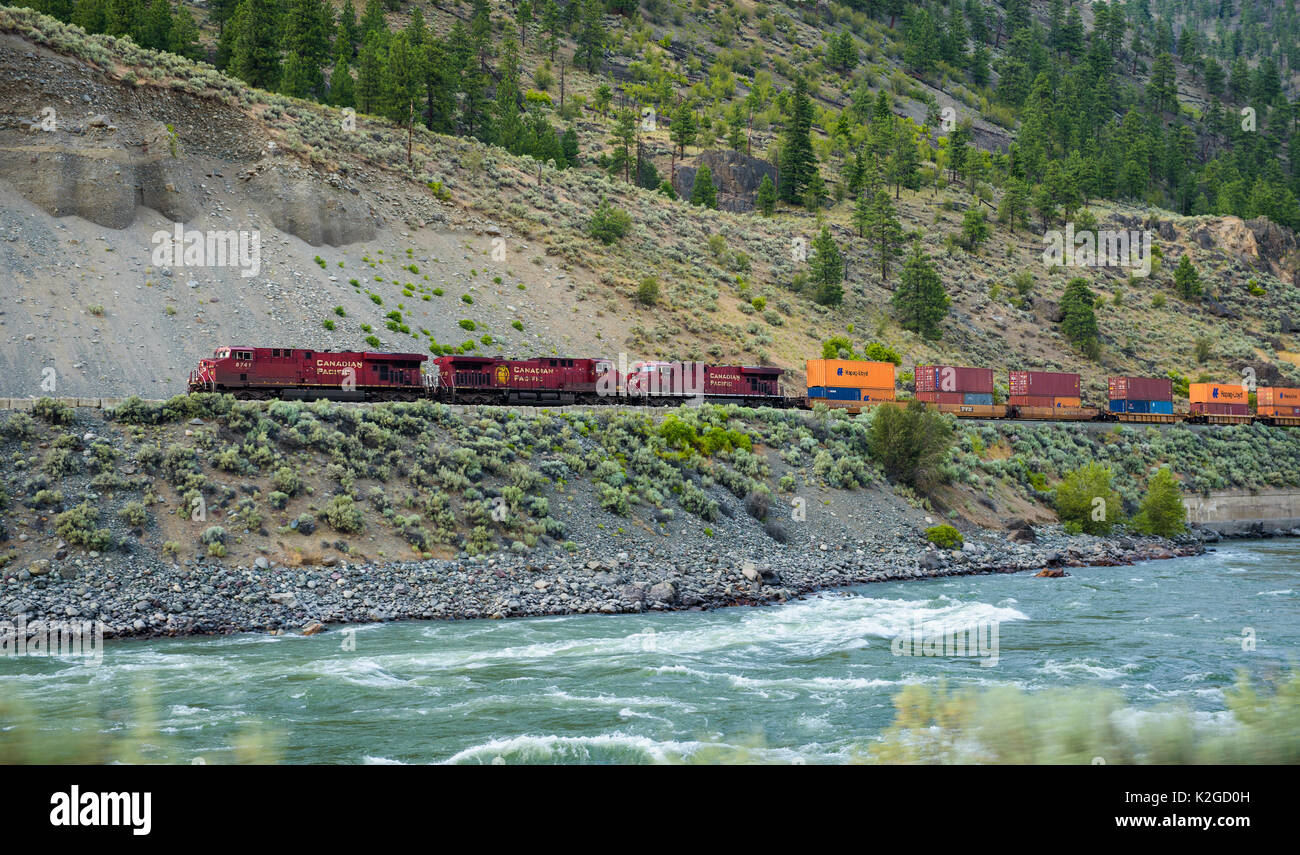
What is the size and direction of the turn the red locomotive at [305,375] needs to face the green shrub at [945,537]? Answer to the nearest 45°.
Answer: approximately 180°

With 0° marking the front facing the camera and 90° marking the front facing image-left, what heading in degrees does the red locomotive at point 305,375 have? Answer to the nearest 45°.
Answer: approximately 90°

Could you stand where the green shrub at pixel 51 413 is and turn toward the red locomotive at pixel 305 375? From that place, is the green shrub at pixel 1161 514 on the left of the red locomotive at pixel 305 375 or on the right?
right

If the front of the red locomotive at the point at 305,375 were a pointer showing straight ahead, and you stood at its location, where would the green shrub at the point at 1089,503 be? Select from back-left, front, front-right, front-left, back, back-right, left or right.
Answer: back

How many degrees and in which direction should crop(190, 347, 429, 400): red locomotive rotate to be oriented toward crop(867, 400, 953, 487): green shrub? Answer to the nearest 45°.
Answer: approximately 180°
